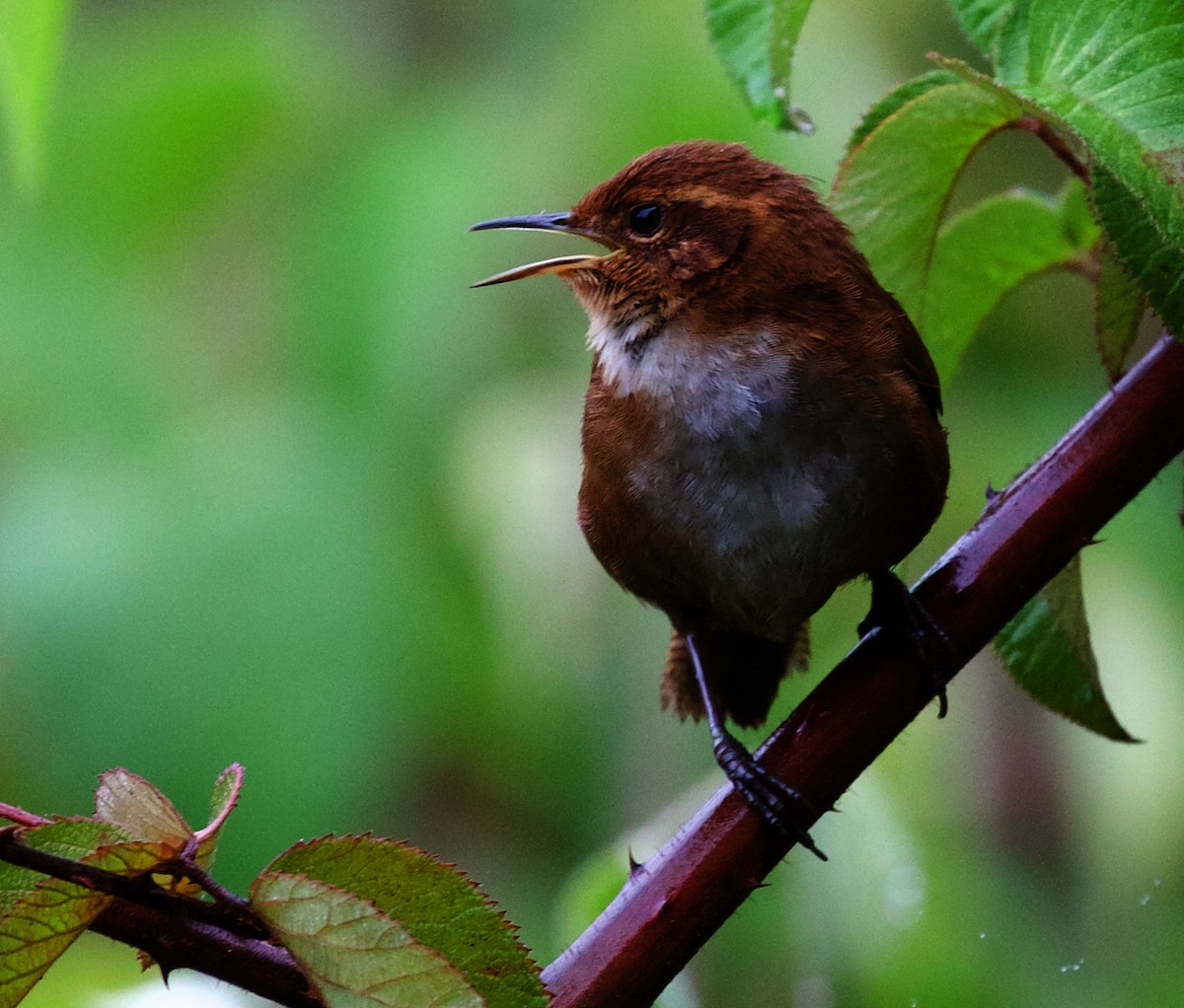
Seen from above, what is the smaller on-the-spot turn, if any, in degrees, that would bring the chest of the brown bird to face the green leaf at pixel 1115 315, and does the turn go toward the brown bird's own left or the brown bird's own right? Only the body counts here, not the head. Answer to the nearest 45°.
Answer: approximately 90° to the brown bird's own left

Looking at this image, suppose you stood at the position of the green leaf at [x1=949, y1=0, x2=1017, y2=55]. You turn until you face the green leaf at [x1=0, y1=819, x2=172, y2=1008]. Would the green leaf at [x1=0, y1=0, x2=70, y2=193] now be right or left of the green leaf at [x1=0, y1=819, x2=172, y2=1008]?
right

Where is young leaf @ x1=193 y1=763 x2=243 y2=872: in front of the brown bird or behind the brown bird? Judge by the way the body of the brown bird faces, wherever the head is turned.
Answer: in front

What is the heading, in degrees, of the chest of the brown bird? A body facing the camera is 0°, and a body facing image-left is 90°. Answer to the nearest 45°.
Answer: approximately 45°
